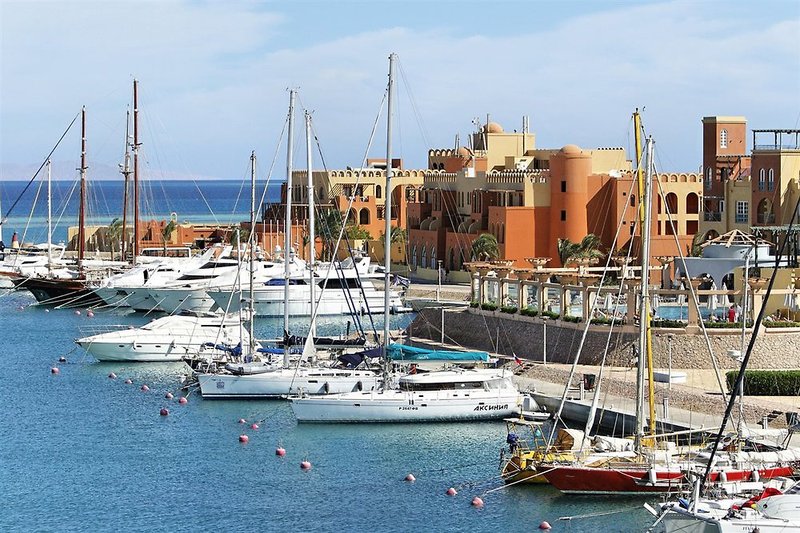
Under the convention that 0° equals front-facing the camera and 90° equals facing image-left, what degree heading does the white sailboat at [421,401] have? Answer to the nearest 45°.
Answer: approximately 90°

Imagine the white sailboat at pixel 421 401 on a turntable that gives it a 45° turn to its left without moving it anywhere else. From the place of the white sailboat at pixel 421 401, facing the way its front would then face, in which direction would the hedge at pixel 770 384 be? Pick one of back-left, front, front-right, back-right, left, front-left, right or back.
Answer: back-left
